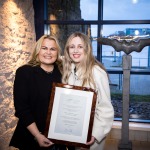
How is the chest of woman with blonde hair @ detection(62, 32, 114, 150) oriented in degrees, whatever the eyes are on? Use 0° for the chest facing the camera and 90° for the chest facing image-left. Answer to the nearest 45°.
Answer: approximately 45°

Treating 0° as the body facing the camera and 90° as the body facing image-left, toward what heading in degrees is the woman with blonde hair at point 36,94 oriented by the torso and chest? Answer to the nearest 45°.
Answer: approximately 315°
